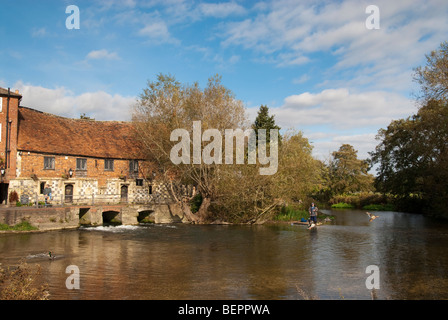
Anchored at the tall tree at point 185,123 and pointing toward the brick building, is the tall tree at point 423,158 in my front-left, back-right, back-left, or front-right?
back-right

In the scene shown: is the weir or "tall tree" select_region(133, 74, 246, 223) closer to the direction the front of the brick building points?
the weir

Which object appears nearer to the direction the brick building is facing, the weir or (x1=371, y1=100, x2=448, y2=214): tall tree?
the weir

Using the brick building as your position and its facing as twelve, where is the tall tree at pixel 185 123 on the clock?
The tall tree is roughly at 10 o'clock from the brick building.

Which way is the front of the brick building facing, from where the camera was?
facing the viewer

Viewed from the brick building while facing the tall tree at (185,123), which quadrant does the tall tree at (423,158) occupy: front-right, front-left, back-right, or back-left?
front-left

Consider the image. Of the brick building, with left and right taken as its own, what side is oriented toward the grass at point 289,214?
left

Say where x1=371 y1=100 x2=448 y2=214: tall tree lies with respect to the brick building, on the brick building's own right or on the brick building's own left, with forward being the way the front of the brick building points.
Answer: on the brick building's own left

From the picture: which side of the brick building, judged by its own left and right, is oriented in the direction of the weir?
front
